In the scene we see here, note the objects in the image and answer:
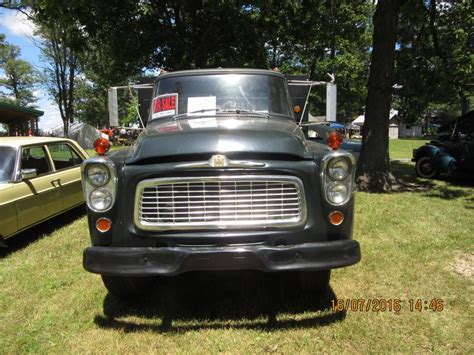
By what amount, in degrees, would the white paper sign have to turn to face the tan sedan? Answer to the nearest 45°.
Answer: approximately 135° to its right

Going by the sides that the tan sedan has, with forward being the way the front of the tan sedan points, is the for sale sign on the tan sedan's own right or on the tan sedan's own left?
on the tan sedan's own left

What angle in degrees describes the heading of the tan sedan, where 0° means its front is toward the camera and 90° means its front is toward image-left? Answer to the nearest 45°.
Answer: approximately 45°

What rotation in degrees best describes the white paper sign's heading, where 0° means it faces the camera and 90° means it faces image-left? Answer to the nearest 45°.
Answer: approximately 0°

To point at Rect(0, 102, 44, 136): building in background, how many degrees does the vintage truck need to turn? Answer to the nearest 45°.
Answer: approximately 135° to its right
